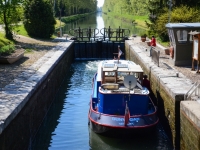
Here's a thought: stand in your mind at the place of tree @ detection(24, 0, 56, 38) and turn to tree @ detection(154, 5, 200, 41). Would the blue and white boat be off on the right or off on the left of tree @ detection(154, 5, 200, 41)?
right

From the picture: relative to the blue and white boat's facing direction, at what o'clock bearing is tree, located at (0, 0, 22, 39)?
The tree is roughly at 11 o'clock from the blue and white boat.

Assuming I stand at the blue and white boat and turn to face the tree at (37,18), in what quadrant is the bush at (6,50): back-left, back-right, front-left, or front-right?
front-left

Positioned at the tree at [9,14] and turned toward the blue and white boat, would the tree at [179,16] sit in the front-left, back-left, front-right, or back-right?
front-left

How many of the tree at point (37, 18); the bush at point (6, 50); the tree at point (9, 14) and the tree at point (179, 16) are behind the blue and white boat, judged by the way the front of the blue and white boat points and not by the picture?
0

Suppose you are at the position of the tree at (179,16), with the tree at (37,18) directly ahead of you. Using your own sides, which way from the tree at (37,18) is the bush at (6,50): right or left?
left

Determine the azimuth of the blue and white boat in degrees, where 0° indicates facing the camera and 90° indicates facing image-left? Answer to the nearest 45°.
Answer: approximately 180°

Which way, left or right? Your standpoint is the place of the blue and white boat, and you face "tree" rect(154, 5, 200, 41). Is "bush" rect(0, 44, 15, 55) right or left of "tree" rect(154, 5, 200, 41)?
left

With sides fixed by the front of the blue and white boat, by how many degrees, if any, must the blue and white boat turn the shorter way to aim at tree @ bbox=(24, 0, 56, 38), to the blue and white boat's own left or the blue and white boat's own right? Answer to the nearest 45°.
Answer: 0° — it already faces it
